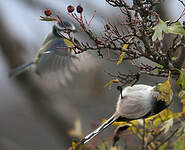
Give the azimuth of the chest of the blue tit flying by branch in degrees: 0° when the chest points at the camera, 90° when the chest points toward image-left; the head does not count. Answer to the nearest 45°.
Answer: approximately 270°
